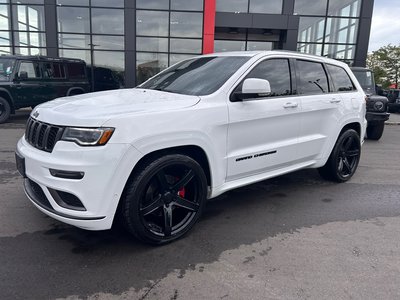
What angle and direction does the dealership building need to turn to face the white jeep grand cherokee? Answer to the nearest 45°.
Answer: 0° — it already faces it

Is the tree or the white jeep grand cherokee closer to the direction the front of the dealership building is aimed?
the white jeep grand cherokee

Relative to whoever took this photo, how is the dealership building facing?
facing the viewer

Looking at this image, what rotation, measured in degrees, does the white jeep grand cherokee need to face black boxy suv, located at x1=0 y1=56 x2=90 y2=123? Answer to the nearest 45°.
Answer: approximately 90° to its right

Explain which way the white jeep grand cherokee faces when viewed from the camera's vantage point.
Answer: facing the viewer and to the left of the viewer

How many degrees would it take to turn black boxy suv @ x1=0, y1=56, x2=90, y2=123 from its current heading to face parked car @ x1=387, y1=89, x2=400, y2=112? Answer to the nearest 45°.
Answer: approximately 135° to its left

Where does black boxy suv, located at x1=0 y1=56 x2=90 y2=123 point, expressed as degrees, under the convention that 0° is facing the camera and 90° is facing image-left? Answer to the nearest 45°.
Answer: approximately 45°

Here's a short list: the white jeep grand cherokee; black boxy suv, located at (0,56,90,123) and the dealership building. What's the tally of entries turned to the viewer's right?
0

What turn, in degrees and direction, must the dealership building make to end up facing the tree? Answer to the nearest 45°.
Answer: approximately 135° to its left

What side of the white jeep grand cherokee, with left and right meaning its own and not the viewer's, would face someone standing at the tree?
back
